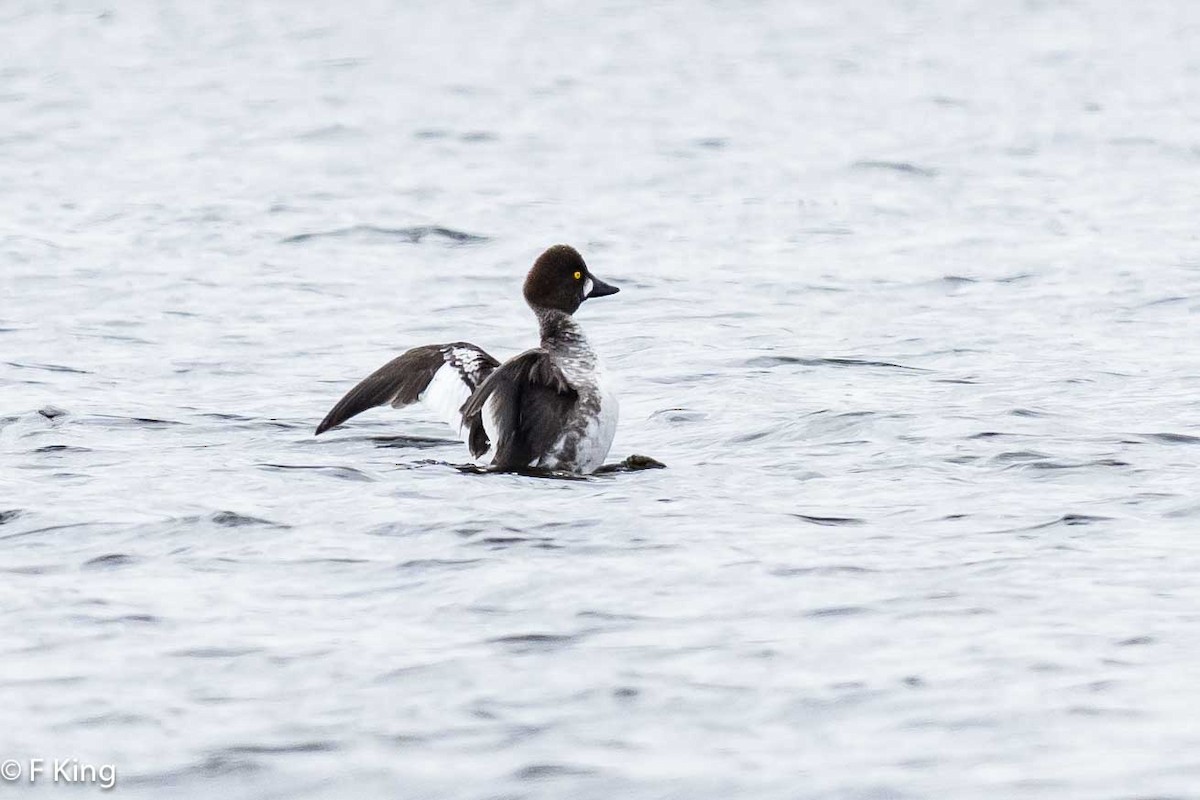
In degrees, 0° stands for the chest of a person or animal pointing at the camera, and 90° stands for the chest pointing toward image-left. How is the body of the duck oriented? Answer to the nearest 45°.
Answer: approximately 270°
